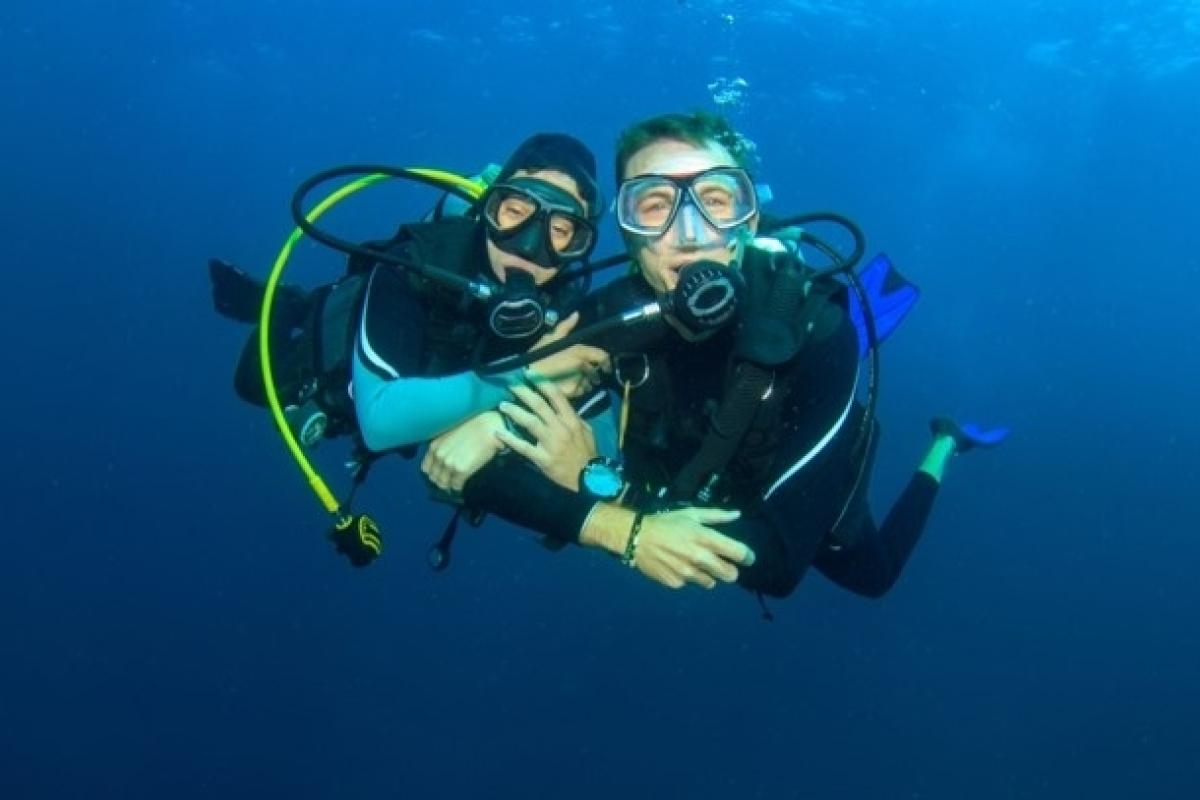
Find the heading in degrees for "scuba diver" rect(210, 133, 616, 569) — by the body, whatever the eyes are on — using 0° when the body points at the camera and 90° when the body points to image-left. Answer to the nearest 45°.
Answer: approximately 315°
